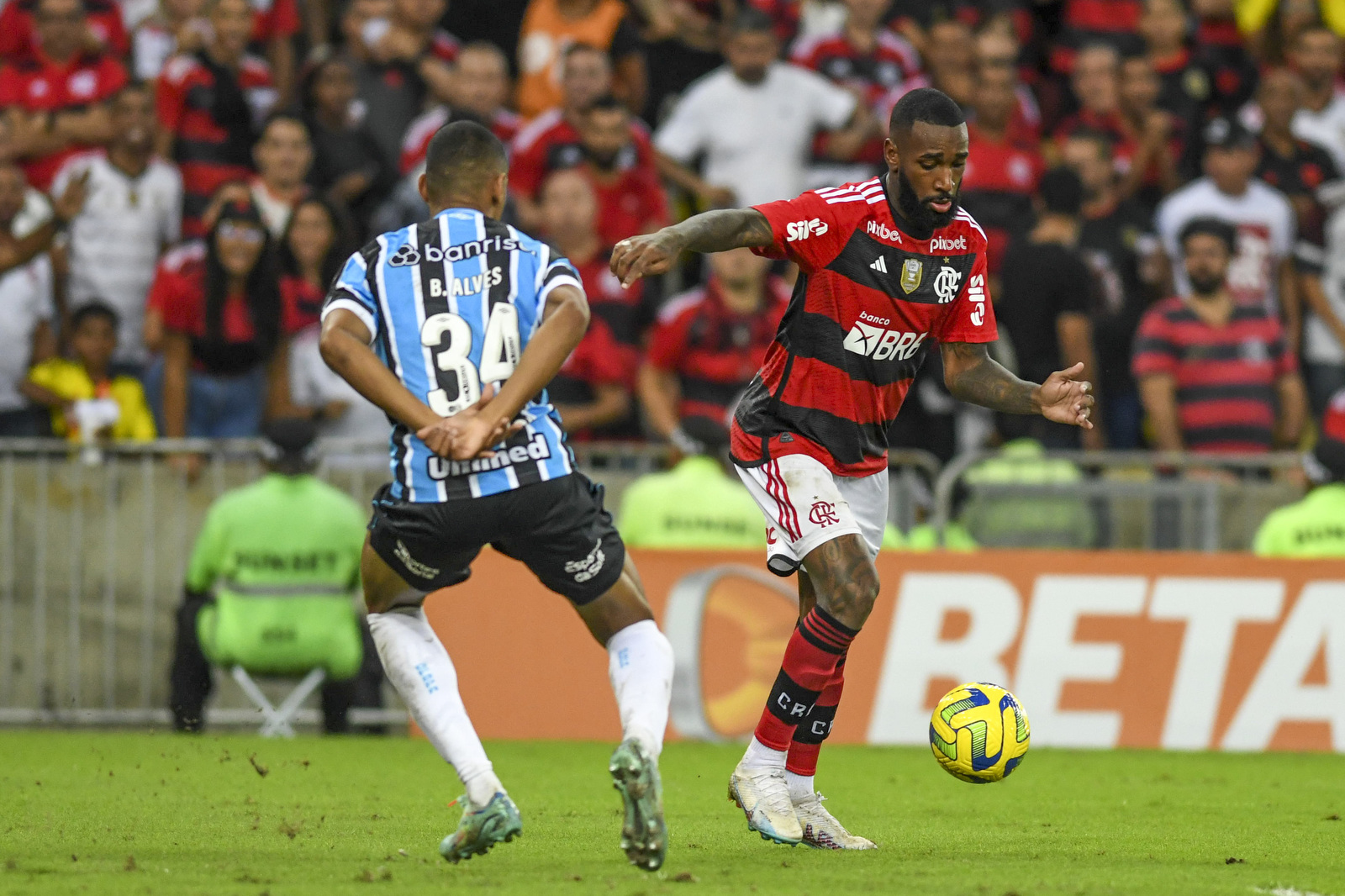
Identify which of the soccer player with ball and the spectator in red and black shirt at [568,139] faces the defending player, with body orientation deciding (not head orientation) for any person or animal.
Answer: the spectator in red and black shirt

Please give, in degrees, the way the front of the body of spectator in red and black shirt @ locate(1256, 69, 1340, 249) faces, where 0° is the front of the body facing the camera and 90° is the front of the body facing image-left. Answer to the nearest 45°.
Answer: approximately 0°

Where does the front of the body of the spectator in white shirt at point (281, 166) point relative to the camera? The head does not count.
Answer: toward the camera

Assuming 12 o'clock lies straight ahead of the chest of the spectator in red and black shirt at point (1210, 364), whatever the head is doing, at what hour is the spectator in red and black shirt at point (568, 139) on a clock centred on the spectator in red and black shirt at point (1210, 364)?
the spectator in red and black shirt at point (568, 139) is roughly at 3 o'clock from the spectator in red and black shirt at point (1210, 364).

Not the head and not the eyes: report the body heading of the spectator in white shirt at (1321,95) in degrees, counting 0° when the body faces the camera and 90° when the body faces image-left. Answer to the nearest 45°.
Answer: approximately 0°

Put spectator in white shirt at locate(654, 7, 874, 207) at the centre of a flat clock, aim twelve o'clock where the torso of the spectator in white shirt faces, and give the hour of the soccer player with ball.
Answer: The soccer player with ball is roughly at 12 o'clock from the spectator in white shirt.

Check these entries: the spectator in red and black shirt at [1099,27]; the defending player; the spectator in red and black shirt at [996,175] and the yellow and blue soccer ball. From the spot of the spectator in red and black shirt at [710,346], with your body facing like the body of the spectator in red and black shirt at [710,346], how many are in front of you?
2

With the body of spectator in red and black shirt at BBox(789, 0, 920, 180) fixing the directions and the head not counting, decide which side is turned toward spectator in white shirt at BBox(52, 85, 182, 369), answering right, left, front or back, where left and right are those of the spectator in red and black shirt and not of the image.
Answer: right

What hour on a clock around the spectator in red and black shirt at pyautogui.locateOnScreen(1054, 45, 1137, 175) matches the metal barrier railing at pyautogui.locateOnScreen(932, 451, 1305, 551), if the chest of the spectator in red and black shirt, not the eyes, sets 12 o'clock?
The metal barrier railing is roughly at 12 o'clock from the spectator in red and black shirt.

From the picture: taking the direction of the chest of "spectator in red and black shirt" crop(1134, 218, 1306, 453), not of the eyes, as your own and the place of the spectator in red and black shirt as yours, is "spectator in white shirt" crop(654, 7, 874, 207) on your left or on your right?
on your right

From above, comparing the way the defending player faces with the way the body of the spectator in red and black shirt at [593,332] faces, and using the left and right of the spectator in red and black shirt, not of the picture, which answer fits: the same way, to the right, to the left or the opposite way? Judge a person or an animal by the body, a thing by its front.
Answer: the opposite way

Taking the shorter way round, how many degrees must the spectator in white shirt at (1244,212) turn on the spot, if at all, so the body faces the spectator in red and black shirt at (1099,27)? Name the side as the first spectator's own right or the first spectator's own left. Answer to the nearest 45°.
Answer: approximately 135° to the first spectator's own right

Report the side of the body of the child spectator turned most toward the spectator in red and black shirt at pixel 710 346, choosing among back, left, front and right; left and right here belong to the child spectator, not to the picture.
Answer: left

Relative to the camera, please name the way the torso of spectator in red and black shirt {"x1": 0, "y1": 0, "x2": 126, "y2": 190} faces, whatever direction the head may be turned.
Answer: toward the camera

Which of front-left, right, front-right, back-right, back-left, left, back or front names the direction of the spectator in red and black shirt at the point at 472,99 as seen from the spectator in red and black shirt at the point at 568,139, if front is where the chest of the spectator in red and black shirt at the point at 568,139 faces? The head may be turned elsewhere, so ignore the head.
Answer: right

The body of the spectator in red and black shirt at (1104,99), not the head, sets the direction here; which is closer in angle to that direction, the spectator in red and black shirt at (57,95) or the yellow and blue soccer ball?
the yellow and blue soccer ball

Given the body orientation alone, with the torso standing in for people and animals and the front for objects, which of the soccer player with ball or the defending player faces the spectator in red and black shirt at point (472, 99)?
the defending player

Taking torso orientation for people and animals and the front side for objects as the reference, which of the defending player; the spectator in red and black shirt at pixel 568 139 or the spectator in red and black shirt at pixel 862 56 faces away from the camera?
the defending player
